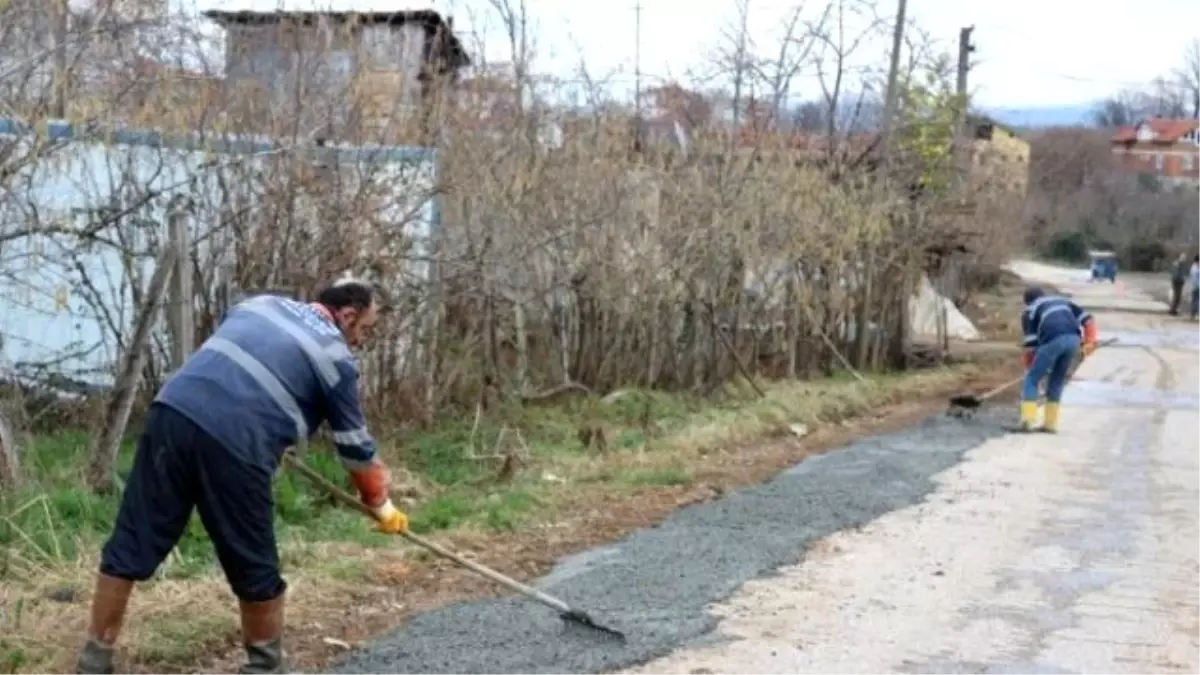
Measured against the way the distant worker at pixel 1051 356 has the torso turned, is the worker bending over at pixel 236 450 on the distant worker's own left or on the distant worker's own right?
on the distant worker's own left

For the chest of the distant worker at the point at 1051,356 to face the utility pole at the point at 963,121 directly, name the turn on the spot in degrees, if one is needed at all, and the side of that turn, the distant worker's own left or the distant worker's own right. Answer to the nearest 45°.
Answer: approximately 45° to the distant worker's own right

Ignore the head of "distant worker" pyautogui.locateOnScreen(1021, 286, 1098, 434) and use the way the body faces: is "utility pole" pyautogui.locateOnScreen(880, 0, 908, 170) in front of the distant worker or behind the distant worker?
in front

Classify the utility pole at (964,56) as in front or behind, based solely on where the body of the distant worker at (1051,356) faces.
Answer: in front

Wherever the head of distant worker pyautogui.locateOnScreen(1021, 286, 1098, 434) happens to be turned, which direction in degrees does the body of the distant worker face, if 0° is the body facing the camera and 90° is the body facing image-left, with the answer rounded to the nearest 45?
approximately 135°

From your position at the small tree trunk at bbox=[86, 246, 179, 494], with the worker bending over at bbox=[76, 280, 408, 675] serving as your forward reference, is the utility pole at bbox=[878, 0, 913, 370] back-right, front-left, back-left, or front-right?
back-left
